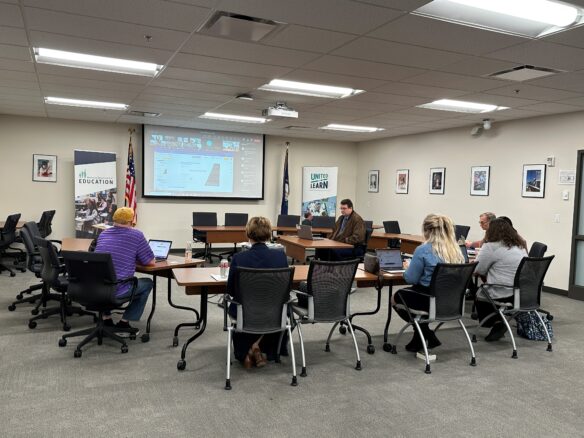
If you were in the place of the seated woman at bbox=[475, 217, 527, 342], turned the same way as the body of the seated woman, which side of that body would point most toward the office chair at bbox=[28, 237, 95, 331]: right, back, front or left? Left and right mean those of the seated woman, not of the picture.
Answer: left

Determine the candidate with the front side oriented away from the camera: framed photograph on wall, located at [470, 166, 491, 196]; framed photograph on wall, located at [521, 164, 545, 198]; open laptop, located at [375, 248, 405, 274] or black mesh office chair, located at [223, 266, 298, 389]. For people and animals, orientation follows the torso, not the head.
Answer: the black mesh office chair

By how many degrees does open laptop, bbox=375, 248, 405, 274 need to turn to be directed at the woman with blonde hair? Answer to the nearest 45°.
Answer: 0° — it already faces them

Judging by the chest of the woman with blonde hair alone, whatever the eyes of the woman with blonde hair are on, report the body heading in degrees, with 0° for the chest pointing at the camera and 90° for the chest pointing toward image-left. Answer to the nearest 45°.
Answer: approximately 135°

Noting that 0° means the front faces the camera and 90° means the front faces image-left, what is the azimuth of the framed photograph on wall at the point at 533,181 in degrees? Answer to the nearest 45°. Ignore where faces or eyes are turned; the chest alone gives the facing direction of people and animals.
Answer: approximately 45°

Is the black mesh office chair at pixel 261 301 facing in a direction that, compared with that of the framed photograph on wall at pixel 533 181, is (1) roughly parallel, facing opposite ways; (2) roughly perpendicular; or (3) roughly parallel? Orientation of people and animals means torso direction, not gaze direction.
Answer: roughly perpendicular

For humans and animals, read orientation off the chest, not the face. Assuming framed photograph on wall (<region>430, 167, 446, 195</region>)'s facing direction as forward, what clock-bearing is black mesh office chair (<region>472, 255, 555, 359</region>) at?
The black mesh office chair is roughly at 10 o'clock from the framed photograph on wall.

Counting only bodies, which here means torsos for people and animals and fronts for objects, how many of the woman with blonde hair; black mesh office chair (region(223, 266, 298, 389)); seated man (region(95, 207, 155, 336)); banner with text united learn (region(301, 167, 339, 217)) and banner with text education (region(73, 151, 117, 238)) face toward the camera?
2

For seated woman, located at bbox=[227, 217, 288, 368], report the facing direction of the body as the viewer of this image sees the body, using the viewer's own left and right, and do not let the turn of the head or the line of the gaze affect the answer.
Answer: facing away from the viewer

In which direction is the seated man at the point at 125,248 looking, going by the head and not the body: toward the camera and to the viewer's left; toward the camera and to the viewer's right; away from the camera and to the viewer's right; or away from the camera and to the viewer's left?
away from the camera and to the viewer's right

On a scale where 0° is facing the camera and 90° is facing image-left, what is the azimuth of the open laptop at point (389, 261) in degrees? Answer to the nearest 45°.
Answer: approximately 315°

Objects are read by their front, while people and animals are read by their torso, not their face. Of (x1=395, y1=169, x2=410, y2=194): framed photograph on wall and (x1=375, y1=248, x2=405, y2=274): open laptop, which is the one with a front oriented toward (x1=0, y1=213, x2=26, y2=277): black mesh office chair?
the framed photograph on wall

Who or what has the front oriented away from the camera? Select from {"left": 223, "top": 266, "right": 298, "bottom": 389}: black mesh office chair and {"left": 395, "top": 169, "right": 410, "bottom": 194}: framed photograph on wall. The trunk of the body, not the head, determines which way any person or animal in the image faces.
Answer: the black mesh office chair

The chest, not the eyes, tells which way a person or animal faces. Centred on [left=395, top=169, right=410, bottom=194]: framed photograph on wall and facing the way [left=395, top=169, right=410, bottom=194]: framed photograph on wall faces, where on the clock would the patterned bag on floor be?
The patterned bag on floor is roughly at 10 o'clock from the framed photograph on wall.
